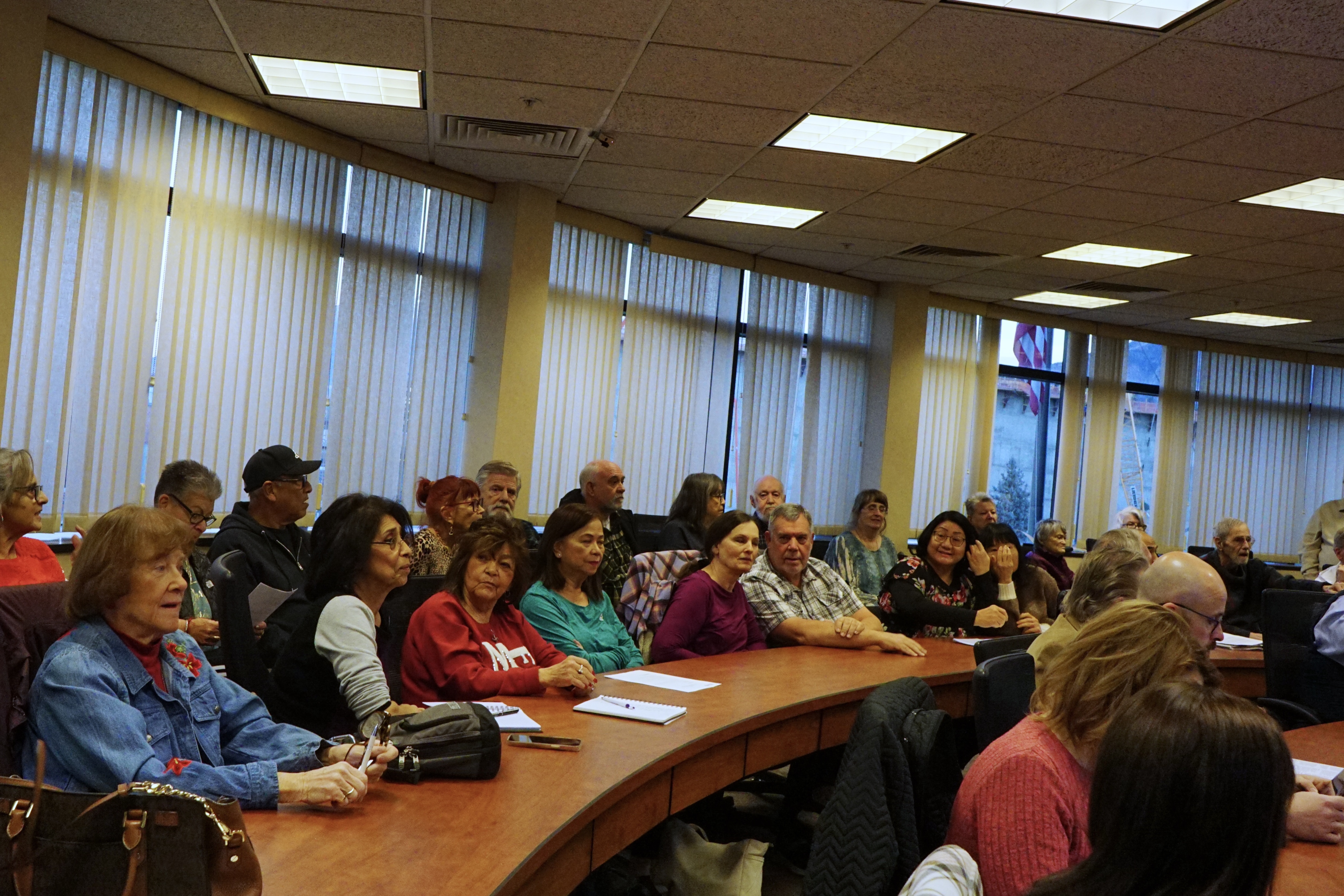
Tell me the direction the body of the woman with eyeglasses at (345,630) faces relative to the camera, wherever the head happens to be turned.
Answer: to the viewer's right

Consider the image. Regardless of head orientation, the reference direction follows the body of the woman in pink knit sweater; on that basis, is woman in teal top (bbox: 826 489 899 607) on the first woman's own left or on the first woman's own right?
on the first woman's own left

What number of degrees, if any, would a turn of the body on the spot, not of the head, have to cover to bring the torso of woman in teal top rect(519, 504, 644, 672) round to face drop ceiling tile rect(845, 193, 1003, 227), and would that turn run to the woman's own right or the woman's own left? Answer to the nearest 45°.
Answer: approximately 90° to the woman's own left

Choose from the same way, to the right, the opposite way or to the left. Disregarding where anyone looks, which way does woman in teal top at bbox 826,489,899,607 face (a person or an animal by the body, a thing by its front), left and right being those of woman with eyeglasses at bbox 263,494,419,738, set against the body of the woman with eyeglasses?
to the right

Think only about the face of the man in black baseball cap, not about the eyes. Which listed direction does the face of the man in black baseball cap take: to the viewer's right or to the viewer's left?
to the viewer's right

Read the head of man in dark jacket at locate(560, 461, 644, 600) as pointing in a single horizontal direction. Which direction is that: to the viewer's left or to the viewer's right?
to the viewer's right

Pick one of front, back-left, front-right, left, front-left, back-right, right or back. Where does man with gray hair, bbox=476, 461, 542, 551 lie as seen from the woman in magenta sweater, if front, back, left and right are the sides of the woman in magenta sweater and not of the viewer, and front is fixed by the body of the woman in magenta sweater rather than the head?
back

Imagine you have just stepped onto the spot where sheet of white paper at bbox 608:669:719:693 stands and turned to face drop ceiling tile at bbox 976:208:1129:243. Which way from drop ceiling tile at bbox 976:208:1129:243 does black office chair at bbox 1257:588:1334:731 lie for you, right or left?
right

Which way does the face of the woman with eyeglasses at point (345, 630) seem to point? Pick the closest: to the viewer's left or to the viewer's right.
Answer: to the viewer's right
